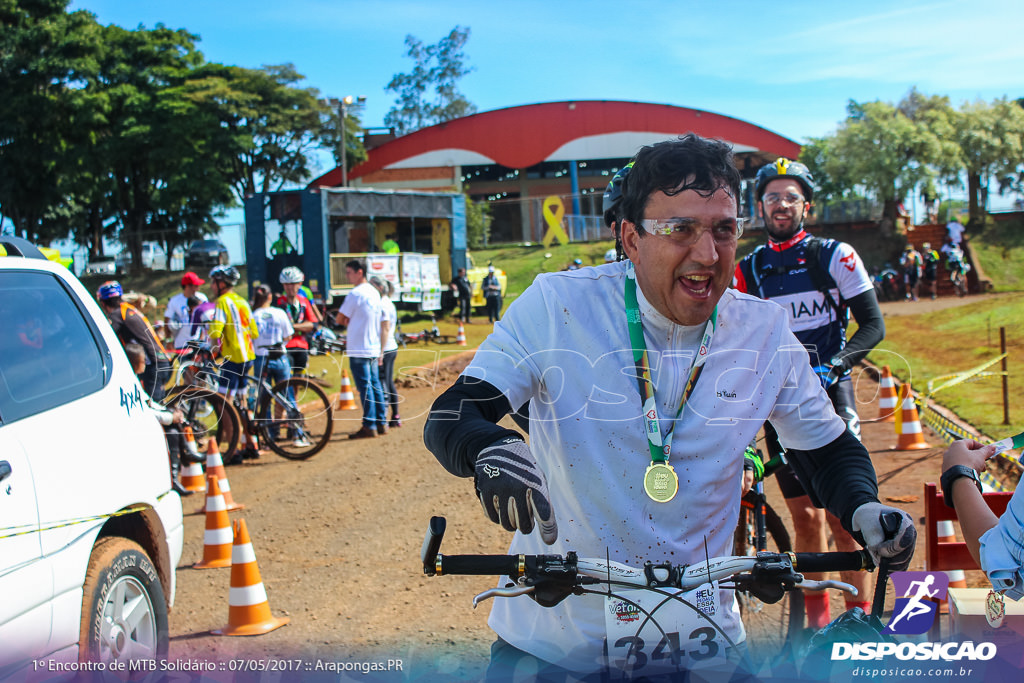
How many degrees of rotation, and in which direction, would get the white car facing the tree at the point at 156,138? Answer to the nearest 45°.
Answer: approximately 135° to its right

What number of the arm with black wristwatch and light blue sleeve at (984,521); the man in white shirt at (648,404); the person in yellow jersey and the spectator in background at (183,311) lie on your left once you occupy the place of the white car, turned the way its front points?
2

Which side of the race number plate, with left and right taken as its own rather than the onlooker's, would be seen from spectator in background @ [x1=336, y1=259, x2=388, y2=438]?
back

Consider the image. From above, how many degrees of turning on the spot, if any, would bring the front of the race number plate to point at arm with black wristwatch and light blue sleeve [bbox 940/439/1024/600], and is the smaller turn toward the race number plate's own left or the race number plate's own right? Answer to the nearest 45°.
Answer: approximately 135° to the race number plate's own left

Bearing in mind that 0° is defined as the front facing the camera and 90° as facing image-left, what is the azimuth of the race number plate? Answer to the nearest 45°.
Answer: approximately 0°

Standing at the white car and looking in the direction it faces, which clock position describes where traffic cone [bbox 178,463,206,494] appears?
The traffic cone is roughly at 5 o'clock from the white car.

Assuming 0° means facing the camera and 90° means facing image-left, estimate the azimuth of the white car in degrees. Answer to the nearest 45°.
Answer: approximately 45°

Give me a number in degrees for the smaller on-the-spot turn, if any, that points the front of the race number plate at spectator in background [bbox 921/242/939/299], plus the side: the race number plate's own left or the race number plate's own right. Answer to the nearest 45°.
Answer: approximately 180°

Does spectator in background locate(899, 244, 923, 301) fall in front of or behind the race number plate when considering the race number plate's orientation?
behind

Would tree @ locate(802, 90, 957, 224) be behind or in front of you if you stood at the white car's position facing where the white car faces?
behind

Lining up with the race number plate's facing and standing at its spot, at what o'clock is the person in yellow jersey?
The person in yellow jersey is roughly at 5 o'clock from the race number plate.
